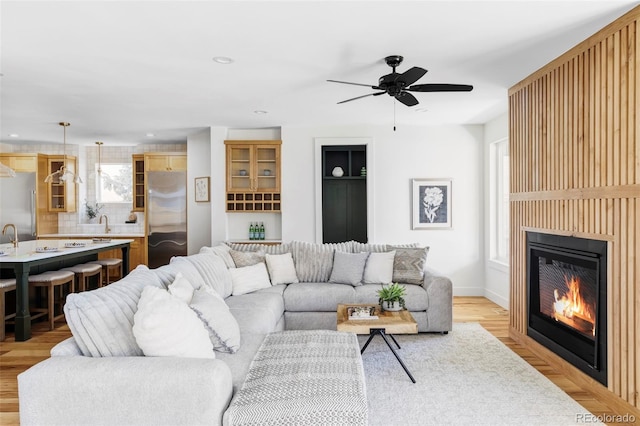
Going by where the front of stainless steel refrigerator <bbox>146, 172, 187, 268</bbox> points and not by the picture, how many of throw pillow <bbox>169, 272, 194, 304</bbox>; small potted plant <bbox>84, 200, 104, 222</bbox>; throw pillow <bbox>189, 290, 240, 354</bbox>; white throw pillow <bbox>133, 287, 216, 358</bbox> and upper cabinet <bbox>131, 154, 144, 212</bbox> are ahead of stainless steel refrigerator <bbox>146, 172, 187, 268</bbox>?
3

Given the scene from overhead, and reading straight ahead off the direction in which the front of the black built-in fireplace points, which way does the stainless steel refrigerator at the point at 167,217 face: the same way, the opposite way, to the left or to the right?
to the left

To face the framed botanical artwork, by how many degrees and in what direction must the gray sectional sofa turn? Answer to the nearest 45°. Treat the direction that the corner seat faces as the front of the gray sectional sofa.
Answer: approximately 90° to its left

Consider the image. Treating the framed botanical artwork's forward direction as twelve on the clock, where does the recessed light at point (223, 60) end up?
The recessed light is roughly at 1 o'clock from the framed botanical artwork.

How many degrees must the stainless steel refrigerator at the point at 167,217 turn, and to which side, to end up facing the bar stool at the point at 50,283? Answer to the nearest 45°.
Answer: approximately 45° to its right

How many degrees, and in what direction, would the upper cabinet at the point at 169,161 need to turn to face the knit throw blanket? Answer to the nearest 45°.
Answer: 0° — it already faces it

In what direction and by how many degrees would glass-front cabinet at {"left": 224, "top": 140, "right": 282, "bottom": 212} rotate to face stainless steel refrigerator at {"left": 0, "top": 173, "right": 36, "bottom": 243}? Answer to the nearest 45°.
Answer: approximately 90° to its right
